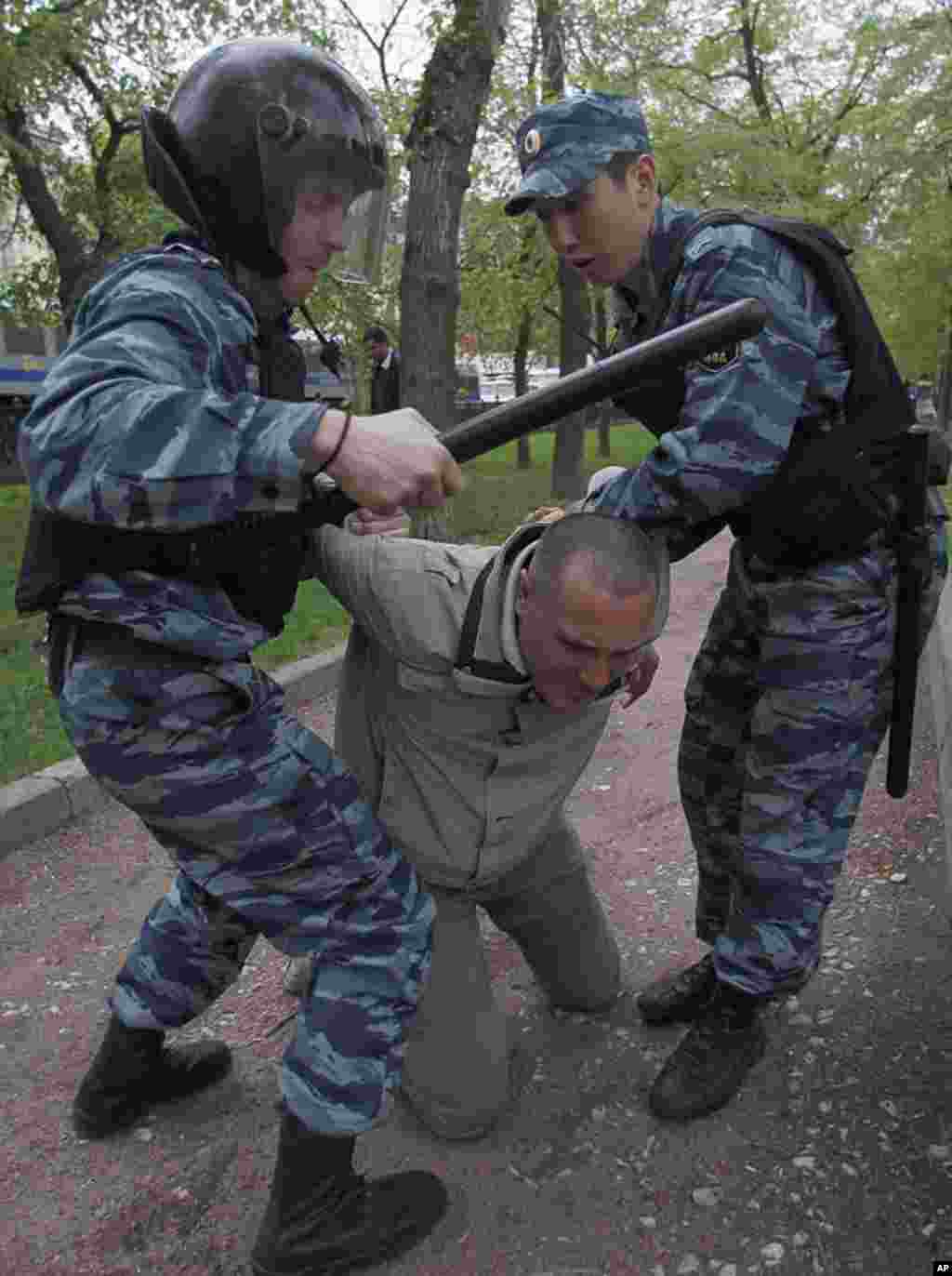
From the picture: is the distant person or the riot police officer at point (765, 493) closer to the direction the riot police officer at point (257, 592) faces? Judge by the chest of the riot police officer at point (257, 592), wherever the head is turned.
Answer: the riot police officer

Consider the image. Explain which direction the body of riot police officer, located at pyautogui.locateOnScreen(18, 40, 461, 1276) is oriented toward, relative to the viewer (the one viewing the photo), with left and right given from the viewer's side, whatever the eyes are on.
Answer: facing to the right of the viewer

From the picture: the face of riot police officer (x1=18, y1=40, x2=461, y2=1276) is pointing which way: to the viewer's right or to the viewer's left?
to the viewer's right

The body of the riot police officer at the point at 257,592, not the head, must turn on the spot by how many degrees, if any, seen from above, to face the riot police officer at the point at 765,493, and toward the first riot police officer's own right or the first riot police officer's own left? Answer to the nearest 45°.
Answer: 0° — they already face them

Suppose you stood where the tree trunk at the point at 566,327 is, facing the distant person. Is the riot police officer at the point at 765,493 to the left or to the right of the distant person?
left
